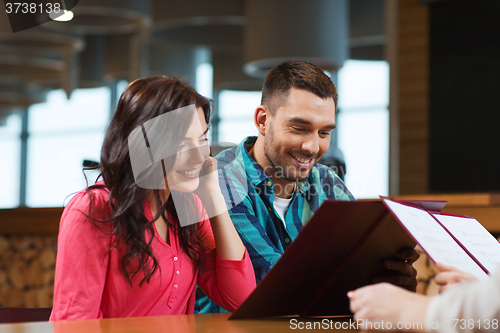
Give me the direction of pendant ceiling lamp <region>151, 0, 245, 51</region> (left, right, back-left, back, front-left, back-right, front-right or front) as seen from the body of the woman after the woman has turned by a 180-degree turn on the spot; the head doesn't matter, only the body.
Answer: front-right

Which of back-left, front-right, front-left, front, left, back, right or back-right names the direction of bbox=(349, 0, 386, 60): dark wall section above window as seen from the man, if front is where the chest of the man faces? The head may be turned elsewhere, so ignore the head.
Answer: back-left

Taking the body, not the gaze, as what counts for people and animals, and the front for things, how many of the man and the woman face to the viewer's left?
0

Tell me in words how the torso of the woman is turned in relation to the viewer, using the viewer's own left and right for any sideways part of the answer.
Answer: facing the viewer and to the right of the viewer

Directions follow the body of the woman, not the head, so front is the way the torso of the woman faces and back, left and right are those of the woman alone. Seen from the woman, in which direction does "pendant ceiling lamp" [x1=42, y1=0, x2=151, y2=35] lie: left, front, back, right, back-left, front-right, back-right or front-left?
back-left

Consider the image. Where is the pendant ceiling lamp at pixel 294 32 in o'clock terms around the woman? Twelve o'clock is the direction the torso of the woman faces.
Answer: The pendant ceiling lamp is roughly at 8 o'clock from the woman.

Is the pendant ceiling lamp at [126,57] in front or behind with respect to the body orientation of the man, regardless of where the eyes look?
behind

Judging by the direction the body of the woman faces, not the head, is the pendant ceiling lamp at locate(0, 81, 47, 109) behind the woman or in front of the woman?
behind

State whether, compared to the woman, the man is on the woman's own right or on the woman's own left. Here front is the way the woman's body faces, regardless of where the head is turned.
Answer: on the woman's own left

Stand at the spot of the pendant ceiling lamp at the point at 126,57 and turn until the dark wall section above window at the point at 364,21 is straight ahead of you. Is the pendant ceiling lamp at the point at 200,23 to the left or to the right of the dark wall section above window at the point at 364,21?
right
